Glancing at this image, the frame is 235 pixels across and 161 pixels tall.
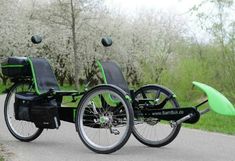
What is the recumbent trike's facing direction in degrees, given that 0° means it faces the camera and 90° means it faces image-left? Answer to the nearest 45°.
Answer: approximately 315°
